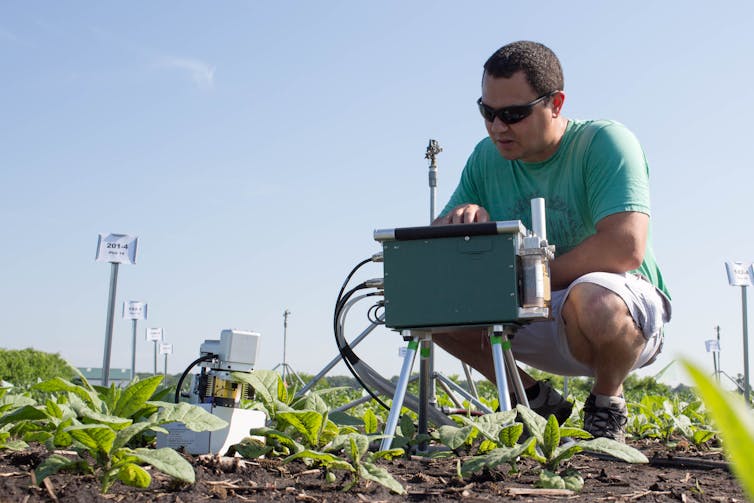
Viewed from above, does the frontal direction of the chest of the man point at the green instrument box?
yes

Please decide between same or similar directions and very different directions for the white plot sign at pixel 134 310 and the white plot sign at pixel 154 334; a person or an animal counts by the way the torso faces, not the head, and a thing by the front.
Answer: same or similar directions

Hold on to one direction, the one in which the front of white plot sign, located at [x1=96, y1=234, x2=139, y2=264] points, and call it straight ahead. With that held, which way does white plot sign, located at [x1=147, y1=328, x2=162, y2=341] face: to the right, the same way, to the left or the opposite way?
the same way

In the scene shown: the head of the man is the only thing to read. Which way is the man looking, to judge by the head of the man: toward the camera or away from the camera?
toward the camera

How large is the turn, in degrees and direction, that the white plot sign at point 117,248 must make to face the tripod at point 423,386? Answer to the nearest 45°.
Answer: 0° — it already faces it

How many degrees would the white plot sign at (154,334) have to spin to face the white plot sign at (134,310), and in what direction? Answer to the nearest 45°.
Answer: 0° — it already faces it

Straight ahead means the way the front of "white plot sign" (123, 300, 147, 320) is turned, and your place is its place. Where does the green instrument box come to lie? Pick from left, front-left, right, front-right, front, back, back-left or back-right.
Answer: front

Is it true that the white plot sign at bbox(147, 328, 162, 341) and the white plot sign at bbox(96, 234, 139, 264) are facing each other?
no

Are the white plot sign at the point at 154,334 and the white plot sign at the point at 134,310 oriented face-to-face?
no

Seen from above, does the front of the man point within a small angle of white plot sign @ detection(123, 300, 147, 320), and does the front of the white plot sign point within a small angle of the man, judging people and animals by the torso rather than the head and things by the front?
no

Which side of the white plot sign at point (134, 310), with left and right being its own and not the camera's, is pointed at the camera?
front

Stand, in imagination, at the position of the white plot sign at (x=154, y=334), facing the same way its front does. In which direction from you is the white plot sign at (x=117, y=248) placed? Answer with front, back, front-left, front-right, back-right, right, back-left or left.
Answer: front

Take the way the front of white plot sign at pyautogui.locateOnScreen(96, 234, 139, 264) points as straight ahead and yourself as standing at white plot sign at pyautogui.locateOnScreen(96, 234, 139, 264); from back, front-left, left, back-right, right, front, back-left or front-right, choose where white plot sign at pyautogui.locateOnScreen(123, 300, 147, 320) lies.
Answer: back

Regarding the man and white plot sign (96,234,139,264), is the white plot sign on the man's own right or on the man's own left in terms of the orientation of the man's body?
on the man's own right

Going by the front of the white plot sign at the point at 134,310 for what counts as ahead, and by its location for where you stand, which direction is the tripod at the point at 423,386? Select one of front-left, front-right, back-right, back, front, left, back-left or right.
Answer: front

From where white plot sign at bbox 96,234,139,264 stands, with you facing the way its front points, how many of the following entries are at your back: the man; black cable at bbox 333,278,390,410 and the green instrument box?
0

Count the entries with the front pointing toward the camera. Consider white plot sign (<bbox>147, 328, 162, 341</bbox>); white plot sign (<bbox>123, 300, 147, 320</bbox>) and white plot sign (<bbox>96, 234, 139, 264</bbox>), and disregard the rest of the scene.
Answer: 3

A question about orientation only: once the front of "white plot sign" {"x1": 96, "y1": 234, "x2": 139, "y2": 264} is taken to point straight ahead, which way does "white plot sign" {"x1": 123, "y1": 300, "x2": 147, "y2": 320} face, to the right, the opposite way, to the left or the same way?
the same way

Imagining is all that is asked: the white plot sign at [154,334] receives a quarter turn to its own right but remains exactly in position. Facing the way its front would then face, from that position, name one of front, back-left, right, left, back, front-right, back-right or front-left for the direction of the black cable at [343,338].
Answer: left
